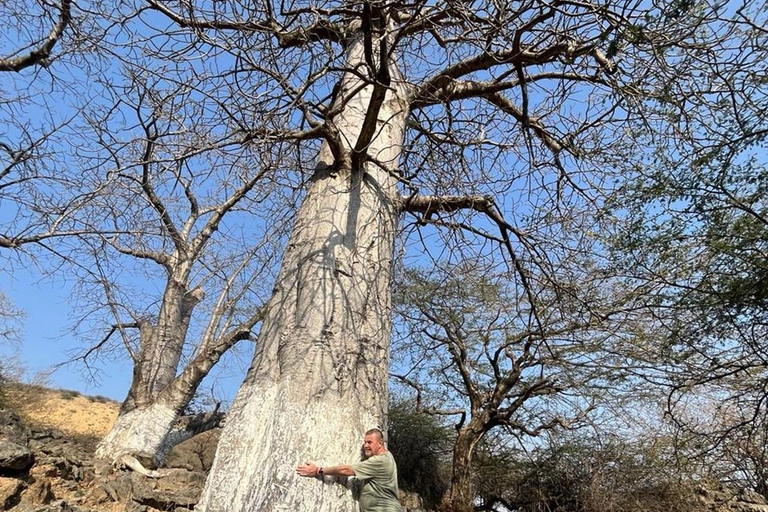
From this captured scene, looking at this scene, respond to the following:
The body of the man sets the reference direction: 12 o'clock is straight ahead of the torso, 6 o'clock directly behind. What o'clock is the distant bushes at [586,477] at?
The distant bushes is roughly at 4 o'clock from the man.

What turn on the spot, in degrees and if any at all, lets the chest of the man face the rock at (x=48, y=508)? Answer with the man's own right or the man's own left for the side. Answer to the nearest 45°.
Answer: approximately 45° to the man's own right

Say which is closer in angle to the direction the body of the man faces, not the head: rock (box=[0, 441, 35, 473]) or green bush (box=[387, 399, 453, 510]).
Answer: the rock

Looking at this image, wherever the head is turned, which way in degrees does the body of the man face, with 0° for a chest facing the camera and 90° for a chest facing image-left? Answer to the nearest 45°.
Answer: approximately 90°

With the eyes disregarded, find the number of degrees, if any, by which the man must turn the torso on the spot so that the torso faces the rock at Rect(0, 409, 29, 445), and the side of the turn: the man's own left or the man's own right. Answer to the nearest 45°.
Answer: approximately 45° to the man's own right

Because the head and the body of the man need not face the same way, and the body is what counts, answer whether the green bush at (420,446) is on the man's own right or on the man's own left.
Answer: on the man's own right
